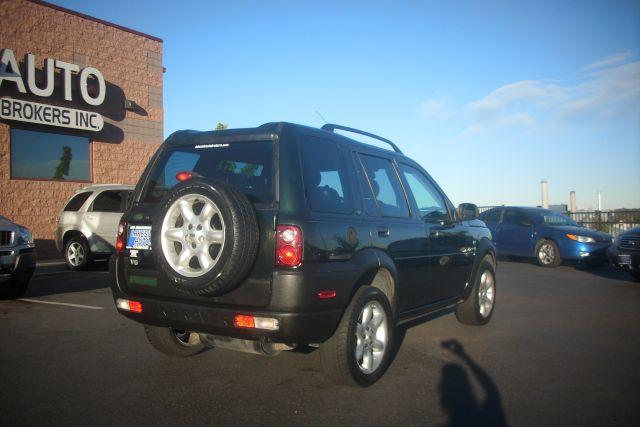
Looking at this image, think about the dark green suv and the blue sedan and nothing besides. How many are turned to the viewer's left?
0

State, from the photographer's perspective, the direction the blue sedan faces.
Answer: facing the viewer and to the right of the viewer

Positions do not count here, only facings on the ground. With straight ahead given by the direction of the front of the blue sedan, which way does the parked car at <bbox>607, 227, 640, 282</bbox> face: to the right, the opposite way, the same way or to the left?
to the right

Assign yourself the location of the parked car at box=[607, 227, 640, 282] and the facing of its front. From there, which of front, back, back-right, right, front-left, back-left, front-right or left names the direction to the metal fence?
back-right

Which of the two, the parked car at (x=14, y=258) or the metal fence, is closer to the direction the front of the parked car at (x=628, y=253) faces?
the parked car

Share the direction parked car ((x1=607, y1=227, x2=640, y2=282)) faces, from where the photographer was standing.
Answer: facing the viewer and to the left of the viewer

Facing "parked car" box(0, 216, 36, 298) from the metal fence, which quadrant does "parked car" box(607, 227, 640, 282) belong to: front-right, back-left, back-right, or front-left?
front-left

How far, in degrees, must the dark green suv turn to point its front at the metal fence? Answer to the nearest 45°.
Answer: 0° — it already faces it

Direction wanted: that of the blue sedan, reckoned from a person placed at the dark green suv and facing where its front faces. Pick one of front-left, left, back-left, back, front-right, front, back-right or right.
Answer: front

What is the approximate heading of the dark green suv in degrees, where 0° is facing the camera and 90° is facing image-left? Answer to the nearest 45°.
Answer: approximately 225°
